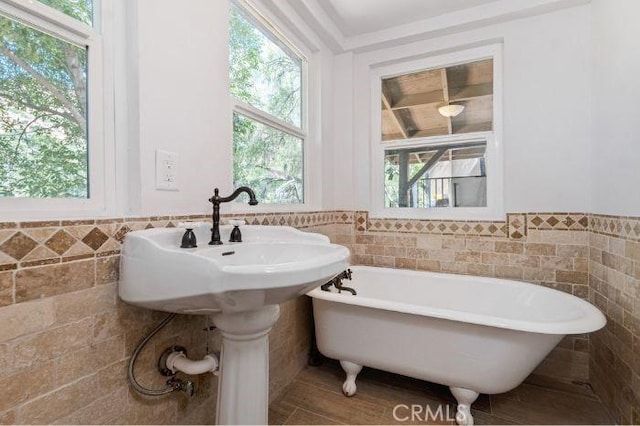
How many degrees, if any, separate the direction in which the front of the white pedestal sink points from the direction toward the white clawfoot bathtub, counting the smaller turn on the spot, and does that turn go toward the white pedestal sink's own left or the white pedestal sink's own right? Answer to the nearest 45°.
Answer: approximately 45° to the white pedestal sink's own left

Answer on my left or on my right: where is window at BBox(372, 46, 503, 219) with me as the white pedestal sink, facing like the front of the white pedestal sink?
on my left

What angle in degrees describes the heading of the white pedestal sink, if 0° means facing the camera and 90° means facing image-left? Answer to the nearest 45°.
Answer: approximately 315°
